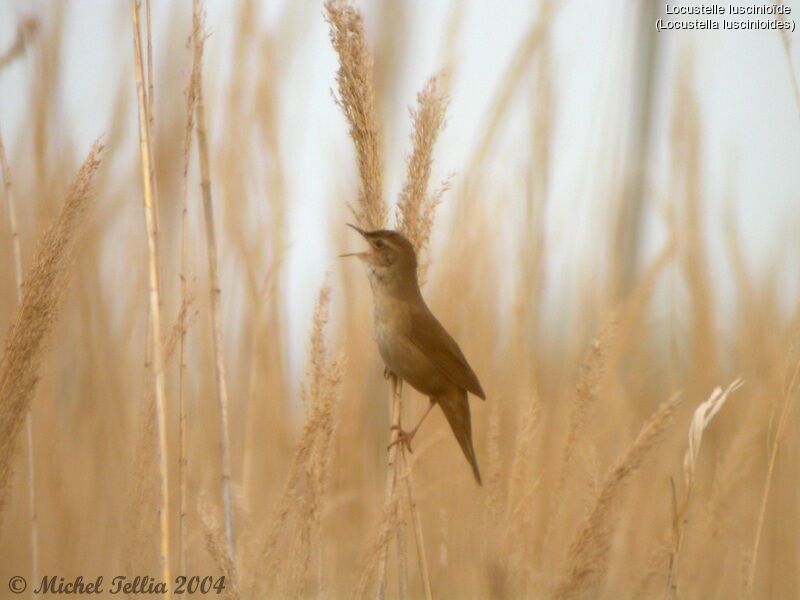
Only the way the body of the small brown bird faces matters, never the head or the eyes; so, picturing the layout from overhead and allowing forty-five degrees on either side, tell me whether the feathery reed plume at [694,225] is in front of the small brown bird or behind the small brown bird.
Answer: behind

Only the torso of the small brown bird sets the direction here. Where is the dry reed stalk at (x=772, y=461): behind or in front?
behind

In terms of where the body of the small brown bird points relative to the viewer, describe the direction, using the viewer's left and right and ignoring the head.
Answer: facing to the left of the viewer

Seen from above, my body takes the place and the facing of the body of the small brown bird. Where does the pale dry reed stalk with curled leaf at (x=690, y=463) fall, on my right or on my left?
on my left
